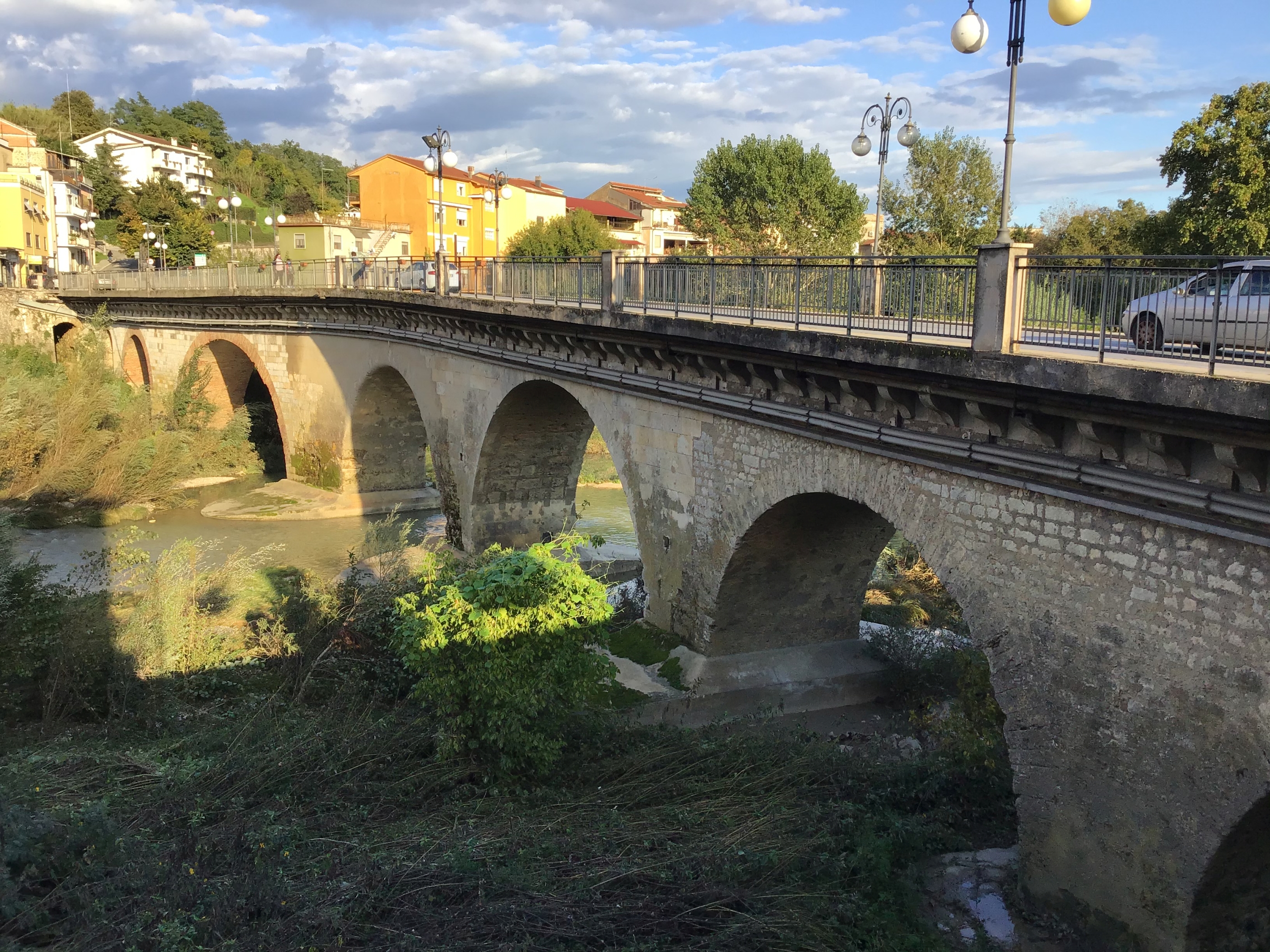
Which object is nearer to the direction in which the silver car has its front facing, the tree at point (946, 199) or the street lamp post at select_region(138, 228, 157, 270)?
the street lamp post

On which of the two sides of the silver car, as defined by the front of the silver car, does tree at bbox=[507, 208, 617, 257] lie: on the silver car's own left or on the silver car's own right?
on the silver car's own right

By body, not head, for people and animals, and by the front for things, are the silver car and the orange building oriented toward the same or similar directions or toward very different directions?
very different directions

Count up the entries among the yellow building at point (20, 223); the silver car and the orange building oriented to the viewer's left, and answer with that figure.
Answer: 1

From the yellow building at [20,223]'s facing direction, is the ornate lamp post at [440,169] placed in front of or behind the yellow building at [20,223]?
in front

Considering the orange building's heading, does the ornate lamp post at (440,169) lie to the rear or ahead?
ahead

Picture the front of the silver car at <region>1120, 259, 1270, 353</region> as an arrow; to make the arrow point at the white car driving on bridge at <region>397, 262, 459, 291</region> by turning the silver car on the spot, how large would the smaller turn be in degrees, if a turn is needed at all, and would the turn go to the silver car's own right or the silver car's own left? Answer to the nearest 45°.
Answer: approximately 45° to the silver car's own right

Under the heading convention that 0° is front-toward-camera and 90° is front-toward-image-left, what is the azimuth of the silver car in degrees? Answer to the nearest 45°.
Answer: approximately 90°

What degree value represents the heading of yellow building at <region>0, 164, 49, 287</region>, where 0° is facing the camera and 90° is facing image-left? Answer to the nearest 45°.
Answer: approximately 315°

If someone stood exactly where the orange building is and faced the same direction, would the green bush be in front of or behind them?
in front

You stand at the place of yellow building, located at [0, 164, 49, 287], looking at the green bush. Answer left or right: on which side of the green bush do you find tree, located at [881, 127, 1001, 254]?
left
